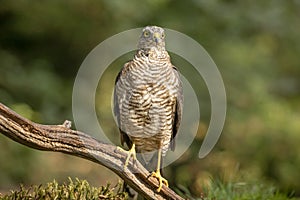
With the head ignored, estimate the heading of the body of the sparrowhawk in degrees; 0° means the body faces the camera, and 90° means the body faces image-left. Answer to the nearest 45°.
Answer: approximately 0°
